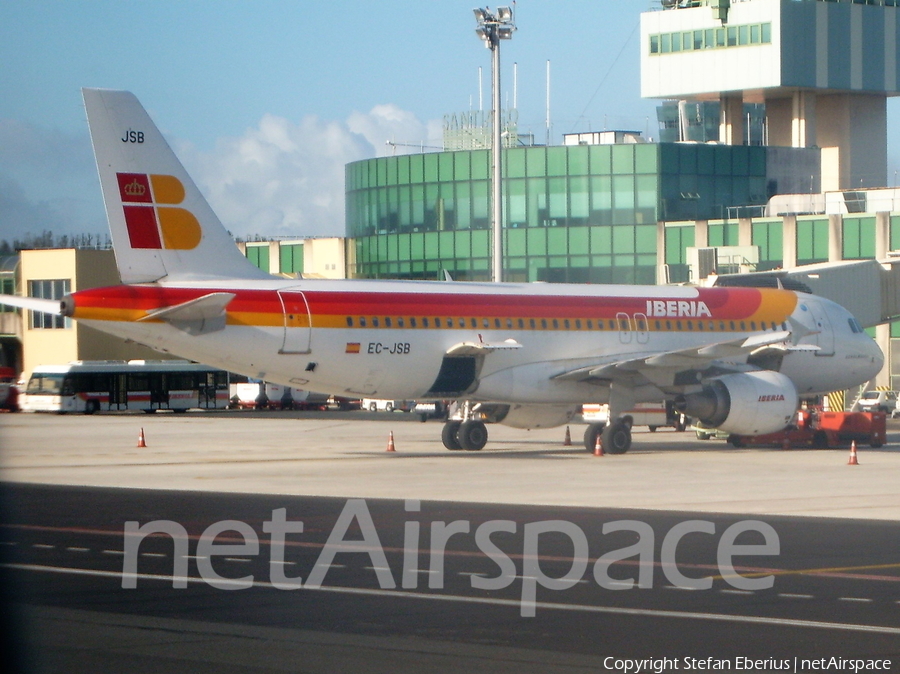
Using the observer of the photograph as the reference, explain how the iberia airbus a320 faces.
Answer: facing away from the viewer and to the right of the viewer
